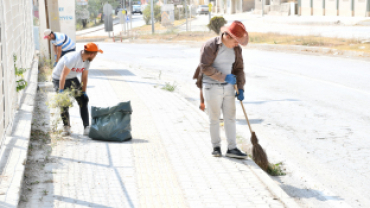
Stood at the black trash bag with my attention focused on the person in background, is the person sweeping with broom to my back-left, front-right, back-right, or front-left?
back-right

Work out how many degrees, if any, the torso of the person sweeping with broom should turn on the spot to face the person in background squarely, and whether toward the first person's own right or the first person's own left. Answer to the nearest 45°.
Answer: approximately 180°

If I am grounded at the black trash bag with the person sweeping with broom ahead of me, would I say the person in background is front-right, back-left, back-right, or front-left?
back-left

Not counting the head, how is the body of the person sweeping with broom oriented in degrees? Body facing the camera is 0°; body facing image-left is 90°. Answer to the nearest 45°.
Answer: approximately 315°
